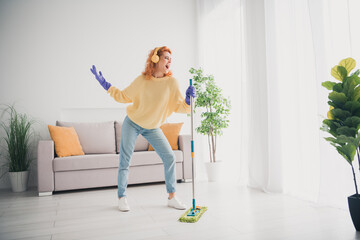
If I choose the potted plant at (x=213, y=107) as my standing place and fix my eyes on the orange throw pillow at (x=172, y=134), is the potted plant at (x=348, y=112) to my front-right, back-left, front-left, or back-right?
back-left

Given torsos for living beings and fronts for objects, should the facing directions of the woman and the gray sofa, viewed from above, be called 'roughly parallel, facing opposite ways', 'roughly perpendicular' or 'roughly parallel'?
roughly parallel

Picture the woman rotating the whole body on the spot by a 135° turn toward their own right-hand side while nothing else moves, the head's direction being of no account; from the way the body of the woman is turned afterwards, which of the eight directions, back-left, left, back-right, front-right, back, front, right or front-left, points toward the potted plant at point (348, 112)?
back

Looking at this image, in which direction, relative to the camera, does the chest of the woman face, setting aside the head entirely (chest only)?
toward the camera

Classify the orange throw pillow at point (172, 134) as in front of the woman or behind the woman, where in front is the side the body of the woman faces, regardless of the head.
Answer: behind

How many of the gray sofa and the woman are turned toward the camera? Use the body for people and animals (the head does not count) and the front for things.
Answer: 2

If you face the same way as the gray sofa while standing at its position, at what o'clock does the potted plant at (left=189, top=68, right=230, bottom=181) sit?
The potted plant is roughly at 9 o'clock from the gray sofa.

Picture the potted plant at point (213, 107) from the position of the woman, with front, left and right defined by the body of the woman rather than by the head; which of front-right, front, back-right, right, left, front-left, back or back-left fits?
back-left

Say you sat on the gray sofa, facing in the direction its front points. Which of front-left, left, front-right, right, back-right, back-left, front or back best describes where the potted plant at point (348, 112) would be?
front-left

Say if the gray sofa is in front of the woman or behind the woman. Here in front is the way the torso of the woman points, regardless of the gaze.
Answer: behind

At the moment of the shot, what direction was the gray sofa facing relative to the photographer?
facing the viewer

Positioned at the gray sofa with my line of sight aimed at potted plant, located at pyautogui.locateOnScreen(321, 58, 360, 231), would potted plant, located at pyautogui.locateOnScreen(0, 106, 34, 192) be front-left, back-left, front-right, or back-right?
back-right

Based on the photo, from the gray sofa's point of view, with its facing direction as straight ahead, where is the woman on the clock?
The woman is roughly at 11 o'clock from the gray sofa.

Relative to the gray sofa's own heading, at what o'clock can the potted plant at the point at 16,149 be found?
The potted plant is roughly at 4 o'clock from the gray sofa.
